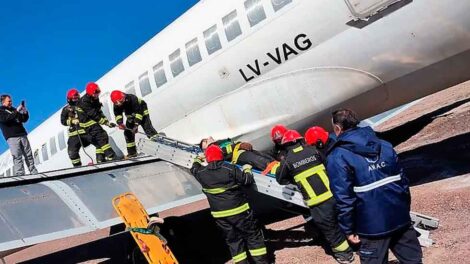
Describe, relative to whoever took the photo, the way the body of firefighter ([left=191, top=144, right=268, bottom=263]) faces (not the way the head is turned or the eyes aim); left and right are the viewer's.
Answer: facing away from the viewer

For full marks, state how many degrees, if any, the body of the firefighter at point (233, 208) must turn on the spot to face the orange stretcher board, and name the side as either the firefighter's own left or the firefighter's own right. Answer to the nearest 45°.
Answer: approximately 90° to the firefighter's own left

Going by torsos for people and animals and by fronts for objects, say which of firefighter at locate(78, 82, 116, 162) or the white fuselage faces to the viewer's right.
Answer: the firefighter

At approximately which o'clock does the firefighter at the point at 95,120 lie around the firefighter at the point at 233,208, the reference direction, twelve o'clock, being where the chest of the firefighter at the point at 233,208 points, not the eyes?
the firefighter at the point at 95,120 is roughly at 11 o'clock from the firefighter at the point at 233,208.

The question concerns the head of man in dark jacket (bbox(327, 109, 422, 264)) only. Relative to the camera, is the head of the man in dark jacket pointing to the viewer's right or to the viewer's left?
to the viewer's left

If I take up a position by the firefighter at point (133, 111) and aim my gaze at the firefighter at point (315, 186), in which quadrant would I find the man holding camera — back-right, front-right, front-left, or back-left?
back-right

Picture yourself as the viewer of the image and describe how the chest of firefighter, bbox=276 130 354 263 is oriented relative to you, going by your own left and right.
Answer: facing away from the viewer and to the left of the viewer

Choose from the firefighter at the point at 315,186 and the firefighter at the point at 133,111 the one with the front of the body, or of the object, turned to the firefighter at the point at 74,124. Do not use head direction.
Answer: the firefighter at the point at 315,186

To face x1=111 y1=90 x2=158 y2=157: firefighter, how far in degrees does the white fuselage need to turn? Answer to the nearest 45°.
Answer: approximately 45° to its left
